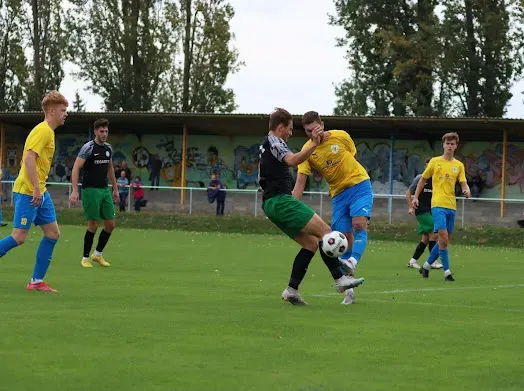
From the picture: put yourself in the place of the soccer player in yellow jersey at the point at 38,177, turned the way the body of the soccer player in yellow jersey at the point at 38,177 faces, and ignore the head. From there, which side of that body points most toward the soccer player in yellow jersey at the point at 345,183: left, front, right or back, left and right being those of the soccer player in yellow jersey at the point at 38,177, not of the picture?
front

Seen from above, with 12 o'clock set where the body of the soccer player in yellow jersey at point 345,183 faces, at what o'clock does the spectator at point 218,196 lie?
The spectator is roughly at 4 o'clock from the soccer player in yellow jersey.

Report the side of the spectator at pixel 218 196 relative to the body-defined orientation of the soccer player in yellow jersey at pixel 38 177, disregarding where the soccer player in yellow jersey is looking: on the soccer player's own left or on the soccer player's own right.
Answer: on the soccer player's own left

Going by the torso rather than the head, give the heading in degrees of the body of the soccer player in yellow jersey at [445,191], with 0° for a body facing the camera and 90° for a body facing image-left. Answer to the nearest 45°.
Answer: approximately 0°

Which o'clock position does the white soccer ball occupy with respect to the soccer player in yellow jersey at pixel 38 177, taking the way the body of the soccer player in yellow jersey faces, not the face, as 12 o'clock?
The white soccer ball is roughly at 1 o'clock from the soccer player in yellow jersey.

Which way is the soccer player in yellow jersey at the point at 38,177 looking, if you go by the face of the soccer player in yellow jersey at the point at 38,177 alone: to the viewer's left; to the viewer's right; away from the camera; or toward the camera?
to the viewer's right

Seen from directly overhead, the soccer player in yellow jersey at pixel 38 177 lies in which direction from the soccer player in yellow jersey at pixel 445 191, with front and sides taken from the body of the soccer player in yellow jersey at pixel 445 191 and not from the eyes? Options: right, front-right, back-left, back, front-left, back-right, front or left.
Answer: front-right

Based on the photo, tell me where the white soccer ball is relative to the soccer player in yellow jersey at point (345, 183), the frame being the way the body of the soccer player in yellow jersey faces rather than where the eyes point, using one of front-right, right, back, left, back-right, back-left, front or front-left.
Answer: front-left

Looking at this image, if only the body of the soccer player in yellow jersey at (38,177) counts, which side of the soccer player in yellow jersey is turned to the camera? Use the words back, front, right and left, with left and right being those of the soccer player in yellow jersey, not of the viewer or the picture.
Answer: right

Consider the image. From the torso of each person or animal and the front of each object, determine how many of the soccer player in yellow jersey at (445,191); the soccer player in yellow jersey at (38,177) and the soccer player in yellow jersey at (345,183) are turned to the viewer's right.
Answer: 1

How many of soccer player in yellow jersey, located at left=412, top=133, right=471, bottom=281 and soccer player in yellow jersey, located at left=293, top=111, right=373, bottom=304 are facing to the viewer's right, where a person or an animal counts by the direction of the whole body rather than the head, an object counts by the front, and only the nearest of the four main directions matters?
0
